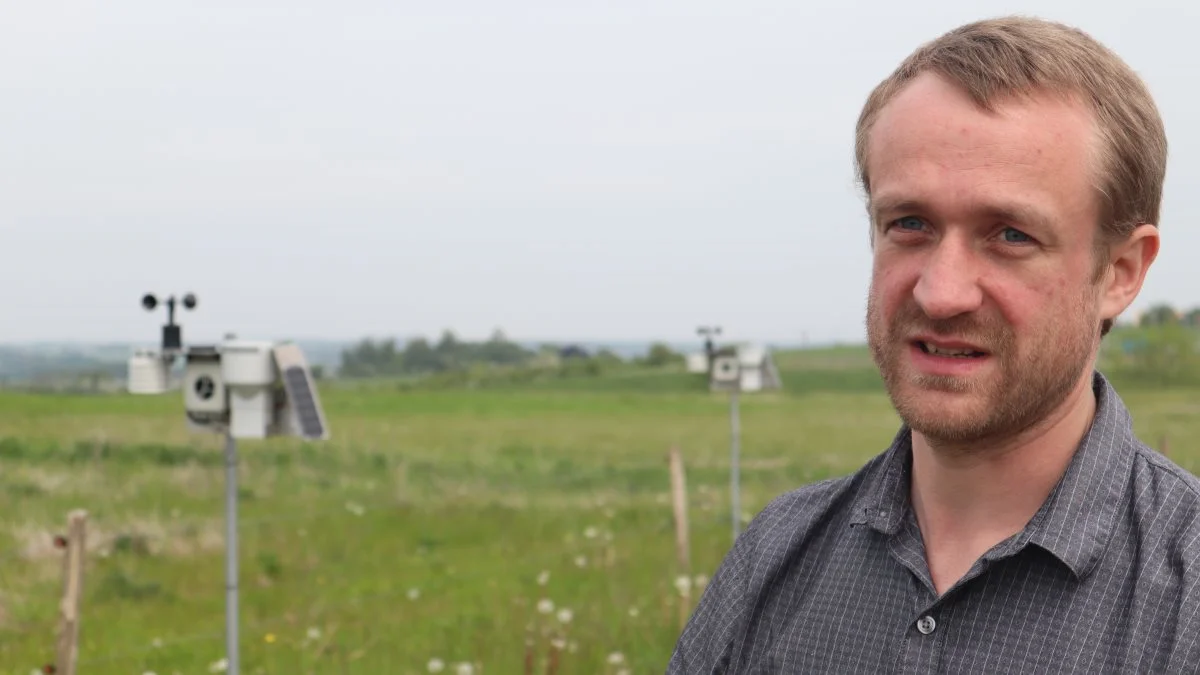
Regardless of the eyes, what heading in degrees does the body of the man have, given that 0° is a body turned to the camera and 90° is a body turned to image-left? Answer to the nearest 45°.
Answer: approximately 45°

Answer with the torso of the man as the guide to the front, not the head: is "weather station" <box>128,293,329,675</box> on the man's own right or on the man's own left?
on the man's own right

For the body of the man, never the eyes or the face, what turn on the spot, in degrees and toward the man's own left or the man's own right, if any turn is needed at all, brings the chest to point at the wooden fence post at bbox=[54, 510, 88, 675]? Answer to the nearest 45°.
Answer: approximately 90° to the man's own right
